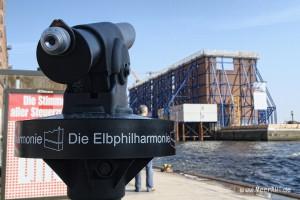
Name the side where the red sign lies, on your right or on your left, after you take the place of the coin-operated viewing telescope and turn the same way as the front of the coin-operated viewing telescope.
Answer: on your left

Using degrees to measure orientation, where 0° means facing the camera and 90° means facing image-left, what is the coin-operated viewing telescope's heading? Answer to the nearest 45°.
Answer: approximately 225°
